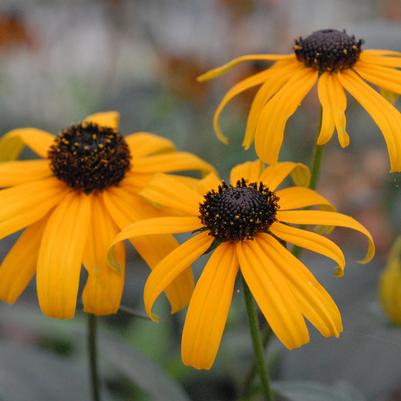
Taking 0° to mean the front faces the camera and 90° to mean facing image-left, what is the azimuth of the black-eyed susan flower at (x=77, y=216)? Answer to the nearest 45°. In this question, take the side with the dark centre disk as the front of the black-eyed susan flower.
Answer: approximately 0°

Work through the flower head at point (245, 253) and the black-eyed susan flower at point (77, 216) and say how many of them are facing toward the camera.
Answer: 2

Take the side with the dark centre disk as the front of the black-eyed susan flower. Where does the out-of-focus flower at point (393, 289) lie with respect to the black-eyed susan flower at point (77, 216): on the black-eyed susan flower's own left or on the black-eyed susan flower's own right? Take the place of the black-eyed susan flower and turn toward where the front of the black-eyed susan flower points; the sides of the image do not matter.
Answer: on the black-eyed susan flower's own left

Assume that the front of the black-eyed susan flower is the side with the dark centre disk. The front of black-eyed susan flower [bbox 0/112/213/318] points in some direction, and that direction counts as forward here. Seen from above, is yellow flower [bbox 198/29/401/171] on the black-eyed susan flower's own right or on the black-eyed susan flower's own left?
on the black-eyed susan flower's own left

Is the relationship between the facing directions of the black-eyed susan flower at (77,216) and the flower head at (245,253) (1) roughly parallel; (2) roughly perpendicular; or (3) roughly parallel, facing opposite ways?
roughly parallel
